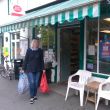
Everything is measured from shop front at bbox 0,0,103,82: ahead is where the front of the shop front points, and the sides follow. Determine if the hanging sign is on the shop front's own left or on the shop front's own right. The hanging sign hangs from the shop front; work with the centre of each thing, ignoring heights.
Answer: on the shop front's own right

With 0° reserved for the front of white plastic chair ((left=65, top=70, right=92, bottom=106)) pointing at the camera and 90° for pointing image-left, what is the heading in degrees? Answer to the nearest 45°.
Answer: approximately 45°

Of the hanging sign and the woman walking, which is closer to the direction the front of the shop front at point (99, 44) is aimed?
the woman walking

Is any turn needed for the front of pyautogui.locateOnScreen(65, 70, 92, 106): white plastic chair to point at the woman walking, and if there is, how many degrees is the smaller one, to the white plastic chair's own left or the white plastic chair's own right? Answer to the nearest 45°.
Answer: approximately 45° to the white plastic chair's own right

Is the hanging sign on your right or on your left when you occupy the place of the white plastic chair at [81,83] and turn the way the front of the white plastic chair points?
on your right

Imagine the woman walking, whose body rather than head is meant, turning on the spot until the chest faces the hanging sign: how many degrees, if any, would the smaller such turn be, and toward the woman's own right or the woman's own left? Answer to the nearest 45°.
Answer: approximately 180°

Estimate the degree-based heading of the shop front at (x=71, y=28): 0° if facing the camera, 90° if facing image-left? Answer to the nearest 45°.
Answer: approximately 45°

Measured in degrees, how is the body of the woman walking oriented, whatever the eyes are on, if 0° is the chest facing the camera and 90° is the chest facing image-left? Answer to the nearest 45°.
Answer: approximately 0°
